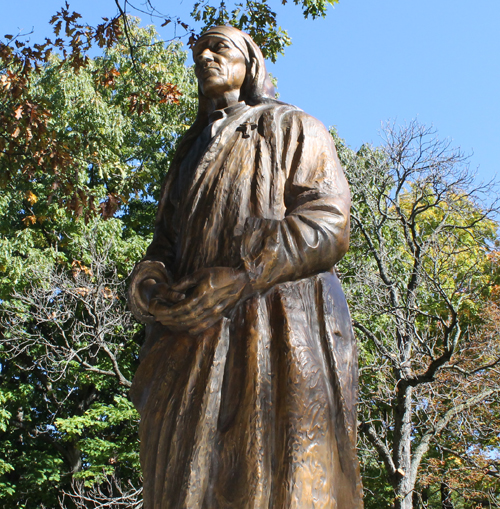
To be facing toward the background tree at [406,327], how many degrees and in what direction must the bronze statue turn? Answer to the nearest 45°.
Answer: approximately 135° to its right

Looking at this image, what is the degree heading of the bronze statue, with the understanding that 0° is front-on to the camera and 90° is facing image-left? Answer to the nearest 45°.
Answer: approximately 45°

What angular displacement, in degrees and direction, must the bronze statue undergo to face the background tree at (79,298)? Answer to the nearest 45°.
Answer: approximately 135° to its right
